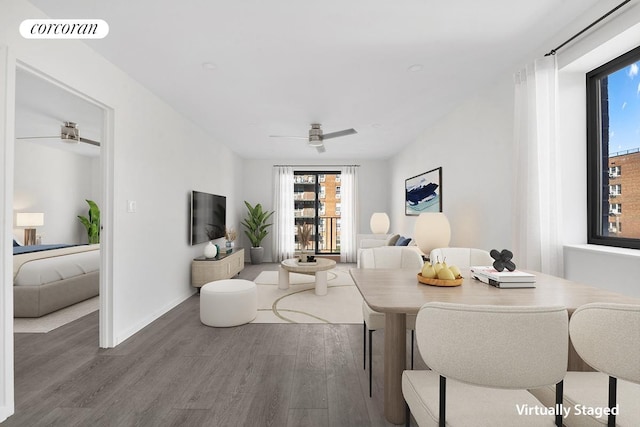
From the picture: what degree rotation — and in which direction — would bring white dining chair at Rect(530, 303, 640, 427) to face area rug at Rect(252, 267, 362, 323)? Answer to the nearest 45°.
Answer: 0° — it already faces it

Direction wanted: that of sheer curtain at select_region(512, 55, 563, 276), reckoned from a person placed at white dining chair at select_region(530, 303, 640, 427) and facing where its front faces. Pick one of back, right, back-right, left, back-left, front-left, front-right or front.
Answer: front-right

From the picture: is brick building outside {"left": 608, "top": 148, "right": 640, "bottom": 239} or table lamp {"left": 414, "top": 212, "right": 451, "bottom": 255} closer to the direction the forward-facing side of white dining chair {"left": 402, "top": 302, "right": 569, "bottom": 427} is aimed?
the table lamp

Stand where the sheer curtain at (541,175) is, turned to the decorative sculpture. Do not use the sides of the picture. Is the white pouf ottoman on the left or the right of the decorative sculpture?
right

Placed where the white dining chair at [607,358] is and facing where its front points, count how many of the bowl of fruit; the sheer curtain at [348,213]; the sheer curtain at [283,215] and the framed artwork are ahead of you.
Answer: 4

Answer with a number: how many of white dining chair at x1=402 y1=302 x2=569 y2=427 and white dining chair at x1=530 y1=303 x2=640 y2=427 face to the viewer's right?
0

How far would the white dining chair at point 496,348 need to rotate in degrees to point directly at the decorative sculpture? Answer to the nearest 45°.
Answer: approximately 45° to its right

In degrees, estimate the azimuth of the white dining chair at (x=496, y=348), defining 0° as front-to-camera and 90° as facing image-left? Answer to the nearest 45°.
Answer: approximately 135°

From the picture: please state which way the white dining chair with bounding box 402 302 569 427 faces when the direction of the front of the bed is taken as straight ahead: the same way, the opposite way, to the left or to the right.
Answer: to the left

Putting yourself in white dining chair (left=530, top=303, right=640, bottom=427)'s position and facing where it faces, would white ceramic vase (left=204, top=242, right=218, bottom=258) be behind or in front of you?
in front

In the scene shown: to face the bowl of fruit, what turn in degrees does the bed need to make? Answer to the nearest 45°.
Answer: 0° — it already faces it

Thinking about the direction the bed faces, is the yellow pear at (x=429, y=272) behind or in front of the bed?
in front

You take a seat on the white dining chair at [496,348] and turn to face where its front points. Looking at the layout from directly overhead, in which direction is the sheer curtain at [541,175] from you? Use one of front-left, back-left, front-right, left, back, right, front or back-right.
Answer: front-right

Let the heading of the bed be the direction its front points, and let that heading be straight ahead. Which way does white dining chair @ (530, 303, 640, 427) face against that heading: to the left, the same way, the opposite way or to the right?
to the left

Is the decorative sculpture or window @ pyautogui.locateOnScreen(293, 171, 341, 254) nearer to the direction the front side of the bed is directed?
the decorative sculpture

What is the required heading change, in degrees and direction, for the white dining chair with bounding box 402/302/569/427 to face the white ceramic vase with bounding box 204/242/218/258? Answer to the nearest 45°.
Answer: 0° — it already faces it

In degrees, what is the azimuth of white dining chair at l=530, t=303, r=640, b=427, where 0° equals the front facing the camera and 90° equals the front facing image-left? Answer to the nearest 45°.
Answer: approximately 135°

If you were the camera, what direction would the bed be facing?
facing the viewer and to the right of the viewer
